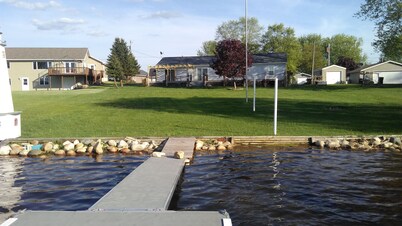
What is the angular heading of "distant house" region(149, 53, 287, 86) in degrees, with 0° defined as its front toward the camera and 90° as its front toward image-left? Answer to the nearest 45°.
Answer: approximately 0°

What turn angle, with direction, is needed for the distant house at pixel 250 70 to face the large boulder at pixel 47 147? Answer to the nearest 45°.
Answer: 0° — it already faces it

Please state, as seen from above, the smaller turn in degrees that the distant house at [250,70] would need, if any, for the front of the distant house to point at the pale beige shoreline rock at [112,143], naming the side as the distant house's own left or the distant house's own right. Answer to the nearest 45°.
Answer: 0° — it already faces it

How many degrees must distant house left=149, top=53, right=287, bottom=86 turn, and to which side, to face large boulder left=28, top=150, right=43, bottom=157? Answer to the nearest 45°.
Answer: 0° — it already faces it

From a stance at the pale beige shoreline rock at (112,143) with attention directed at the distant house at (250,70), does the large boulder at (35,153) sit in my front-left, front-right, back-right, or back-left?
back-left

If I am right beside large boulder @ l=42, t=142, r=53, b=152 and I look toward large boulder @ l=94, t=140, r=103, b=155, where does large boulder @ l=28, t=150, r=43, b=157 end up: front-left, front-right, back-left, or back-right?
back-right

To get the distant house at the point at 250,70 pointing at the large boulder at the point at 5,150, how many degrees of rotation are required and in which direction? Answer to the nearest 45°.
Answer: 0° — it already faces it
